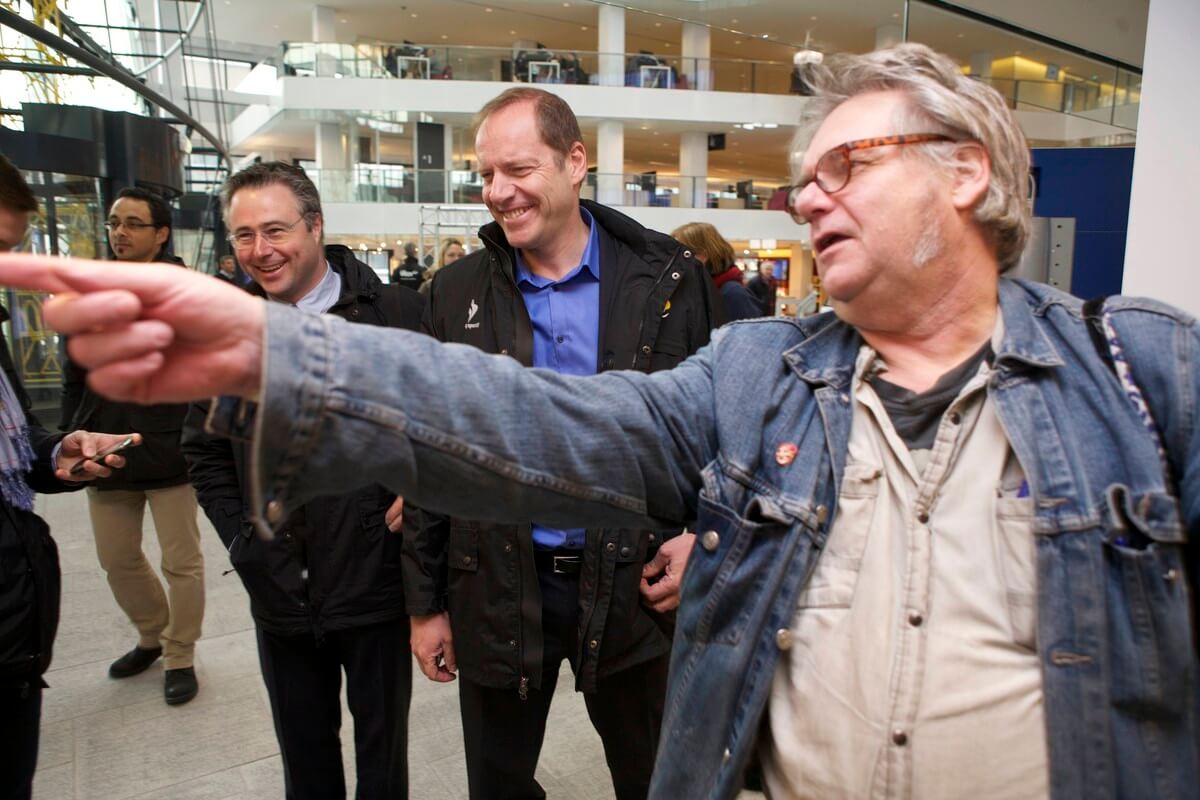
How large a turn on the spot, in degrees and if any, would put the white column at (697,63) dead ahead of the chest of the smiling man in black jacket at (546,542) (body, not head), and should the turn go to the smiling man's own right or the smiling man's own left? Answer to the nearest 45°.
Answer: approximately 180°

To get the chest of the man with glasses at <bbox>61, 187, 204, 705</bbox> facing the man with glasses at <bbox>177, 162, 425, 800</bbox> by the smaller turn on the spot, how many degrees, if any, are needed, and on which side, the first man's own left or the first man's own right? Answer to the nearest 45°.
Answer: approximately 45° to the first man's own left

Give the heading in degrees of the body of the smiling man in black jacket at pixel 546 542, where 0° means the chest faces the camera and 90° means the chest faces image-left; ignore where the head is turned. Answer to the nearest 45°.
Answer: approximately 0°

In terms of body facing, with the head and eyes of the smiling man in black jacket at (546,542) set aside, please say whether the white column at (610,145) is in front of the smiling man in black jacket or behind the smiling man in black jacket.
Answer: behind

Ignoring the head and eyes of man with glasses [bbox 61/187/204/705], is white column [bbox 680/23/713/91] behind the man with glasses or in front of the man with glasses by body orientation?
behind

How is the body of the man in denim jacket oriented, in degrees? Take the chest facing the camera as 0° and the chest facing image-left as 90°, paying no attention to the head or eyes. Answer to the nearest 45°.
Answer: approximately 0°

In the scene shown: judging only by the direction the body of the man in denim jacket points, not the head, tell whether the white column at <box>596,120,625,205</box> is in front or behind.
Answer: behind

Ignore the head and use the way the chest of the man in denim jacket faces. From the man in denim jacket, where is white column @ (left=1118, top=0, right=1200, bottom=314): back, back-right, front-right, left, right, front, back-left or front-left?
back-left

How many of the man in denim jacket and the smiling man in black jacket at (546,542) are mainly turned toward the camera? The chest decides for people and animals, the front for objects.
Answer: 2

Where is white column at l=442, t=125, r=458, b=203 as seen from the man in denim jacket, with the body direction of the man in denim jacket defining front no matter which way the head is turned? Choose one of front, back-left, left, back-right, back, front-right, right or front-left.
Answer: back

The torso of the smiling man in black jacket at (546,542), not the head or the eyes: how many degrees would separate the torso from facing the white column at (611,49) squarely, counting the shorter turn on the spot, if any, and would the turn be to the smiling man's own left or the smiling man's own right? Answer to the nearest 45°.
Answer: approximately 180°

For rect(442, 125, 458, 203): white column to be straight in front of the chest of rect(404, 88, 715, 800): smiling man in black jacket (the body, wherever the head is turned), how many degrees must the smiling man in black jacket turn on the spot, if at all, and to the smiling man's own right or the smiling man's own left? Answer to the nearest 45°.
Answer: approximately 180°

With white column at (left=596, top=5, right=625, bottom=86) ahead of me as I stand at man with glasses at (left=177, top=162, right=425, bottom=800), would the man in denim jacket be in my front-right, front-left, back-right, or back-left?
back-right
